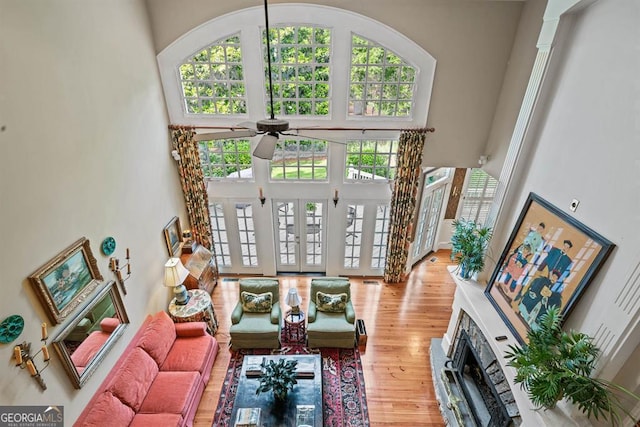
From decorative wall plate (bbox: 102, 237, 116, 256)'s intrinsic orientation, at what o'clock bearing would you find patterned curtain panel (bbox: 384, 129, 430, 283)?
The patterned curtain panel is roughly at 11 o'clock from the decorative wall plate.

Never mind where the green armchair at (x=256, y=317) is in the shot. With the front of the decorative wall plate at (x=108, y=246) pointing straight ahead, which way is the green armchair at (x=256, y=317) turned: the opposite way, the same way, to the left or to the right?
to the right

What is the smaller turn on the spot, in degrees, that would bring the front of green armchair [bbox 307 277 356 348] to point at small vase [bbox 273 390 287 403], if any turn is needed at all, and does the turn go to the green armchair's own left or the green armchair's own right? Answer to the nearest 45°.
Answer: approximately 45° to the green armchair's own right

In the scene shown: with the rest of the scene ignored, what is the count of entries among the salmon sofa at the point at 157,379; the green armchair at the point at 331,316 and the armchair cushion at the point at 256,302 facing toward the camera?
2

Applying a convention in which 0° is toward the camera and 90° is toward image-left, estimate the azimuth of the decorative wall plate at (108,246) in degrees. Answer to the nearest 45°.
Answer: approximately 315°

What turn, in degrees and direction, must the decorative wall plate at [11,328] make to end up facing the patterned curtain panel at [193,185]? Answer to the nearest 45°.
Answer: approximately 90° to its left

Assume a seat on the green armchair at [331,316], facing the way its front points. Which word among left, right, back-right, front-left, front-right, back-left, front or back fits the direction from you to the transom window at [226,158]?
back-right

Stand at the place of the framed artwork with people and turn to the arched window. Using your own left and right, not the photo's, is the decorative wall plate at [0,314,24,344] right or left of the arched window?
left

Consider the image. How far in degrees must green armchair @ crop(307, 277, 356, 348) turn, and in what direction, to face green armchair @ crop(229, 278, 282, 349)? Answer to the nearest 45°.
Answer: approximately 90° to its right

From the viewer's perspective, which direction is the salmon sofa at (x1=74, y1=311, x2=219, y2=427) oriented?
to the viewer's right

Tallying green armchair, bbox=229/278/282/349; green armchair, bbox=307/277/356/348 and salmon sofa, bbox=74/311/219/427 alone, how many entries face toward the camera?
2

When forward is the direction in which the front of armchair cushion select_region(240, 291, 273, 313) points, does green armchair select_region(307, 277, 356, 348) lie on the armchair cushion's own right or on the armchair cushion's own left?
on the armchair cushion's own left

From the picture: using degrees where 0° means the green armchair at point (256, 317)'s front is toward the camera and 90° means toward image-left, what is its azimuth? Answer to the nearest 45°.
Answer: approximately 0°

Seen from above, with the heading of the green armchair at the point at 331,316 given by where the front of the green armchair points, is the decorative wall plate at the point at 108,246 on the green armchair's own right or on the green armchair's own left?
on the green armchair's own right
